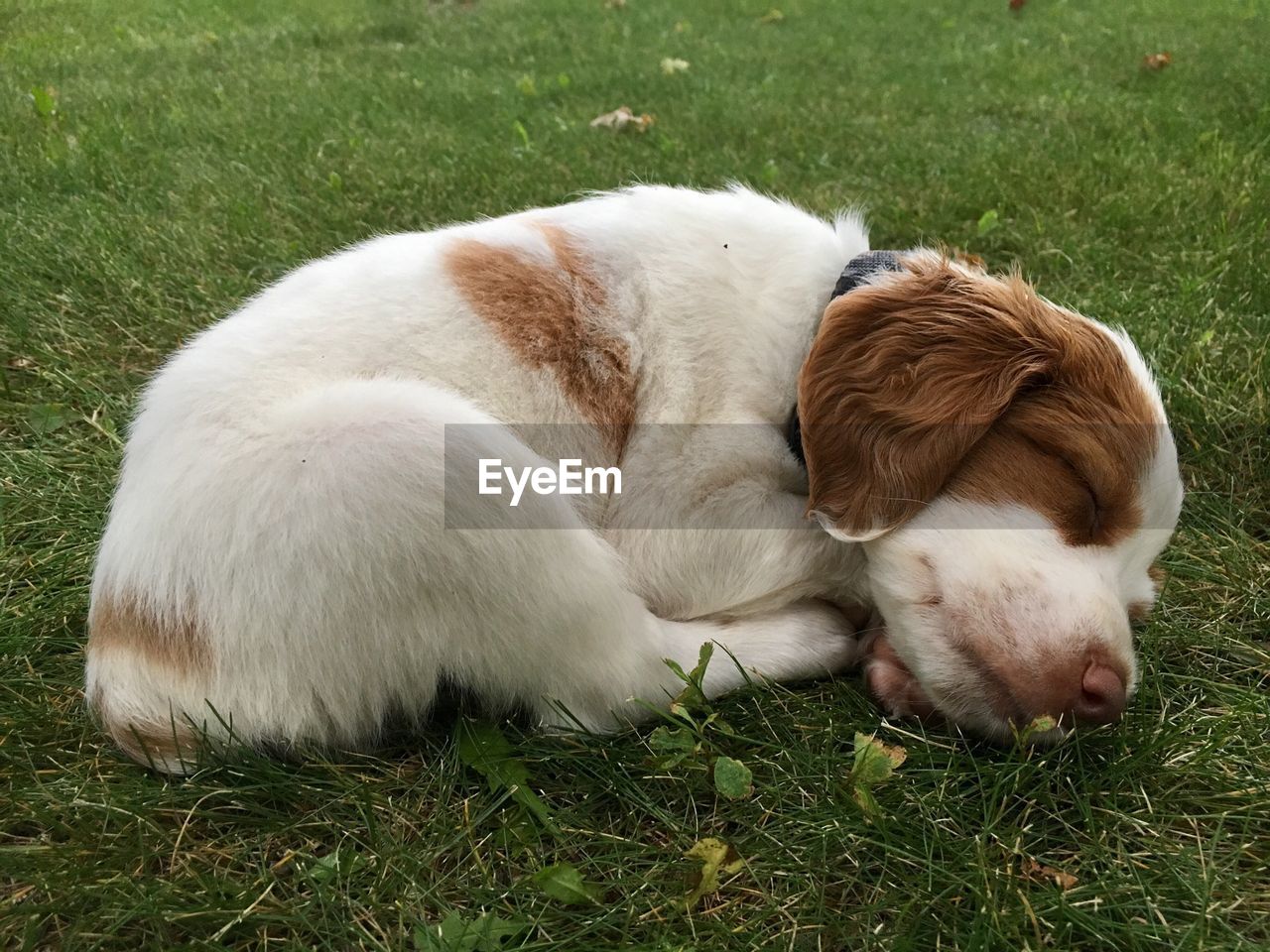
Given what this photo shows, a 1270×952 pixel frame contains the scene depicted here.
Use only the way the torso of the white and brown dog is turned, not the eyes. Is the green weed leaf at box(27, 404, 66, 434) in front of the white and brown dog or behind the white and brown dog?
behind

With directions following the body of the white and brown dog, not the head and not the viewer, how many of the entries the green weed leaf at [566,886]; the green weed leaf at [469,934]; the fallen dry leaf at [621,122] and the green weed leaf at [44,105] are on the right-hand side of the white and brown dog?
2

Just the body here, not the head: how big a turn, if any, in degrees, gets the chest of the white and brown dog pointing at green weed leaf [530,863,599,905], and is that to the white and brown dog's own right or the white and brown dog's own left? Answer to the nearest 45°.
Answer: approximately 90° to the white and brown dog's own right

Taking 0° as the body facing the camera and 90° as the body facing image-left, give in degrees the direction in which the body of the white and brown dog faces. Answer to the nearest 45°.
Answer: approximately 270°

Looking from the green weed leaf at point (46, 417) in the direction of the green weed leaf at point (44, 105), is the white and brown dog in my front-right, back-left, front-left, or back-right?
back-right

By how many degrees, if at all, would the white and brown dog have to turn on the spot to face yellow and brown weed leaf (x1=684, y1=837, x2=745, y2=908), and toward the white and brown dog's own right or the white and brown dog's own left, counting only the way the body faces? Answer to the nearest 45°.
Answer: approximately 90° to the white and brown dog's own right

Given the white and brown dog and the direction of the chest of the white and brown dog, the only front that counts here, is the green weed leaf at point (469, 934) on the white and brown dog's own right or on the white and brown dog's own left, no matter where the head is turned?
on the white and brown dog's own right
